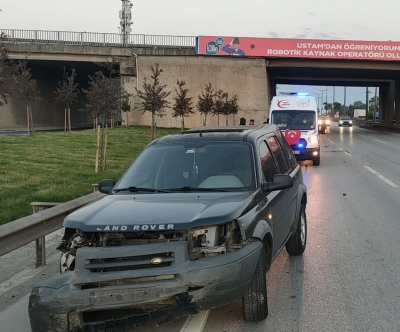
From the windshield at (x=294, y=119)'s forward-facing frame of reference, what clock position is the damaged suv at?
The damaged suv is roughly at 12 o'clock from the windshield.

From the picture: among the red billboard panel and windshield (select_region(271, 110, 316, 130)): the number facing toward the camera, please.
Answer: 2

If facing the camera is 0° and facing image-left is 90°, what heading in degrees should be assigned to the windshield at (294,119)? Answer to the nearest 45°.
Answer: approximately 0°

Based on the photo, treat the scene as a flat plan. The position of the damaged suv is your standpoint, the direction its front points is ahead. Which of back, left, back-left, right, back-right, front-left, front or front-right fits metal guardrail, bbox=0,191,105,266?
right

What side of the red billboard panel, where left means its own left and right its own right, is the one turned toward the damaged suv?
front

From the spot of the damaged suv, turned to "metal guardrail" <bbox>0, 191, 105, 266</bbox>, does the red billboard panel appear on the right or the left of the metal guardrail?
right

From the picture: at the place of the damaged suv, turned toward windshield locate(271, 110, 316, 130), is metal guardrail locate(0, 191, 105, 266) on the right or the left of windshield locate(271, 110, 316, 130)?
left

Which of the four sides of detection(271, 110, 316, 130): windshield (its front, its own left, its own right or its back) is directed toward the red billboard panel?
back

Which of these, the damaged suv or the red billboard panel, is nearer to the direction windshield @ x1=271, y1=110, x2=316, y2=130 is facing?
the damaged suv

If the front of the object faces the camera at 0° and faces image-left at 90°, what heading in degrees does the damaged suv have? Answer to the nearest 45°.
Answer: approximately 45°

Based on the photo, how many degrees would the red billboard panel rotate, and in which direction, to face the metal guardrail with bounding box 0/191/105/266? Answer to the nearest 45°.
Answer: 0° — it already faces it

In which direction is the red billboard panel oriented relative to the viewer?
toward the camera

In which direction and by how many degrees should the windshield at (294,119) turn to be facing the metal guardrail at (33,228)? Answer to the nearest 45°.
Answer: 0° — it already faces it
